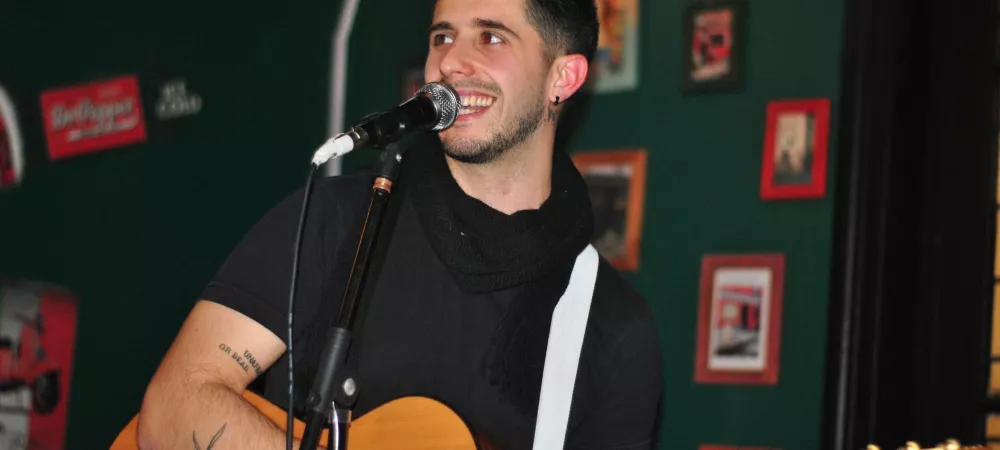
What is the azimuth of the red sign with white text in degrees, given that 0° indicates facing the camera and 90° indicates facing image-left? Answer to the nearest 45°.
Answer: approximately 0°

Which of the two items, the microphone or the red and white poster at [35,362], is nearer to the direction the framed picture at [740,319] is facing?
the microphone

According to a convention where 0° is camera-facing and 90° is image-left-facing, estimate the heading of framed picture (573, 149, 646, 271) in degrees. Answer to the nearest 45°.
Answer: approximately 0°

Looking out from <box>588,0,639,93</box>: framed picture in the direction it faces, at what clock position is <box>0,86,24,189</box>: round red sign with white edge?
<box>0,86,24,189</box>: round red sign with white edge is roughly at 2 o'clock from <box>588,0,639,93</box>: framed picture.

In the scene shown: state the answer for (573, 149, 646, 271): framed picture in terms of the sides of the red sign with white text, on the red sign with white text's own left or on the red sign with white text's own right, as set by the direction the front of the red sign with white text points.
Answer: on the red sign with white text's own left
